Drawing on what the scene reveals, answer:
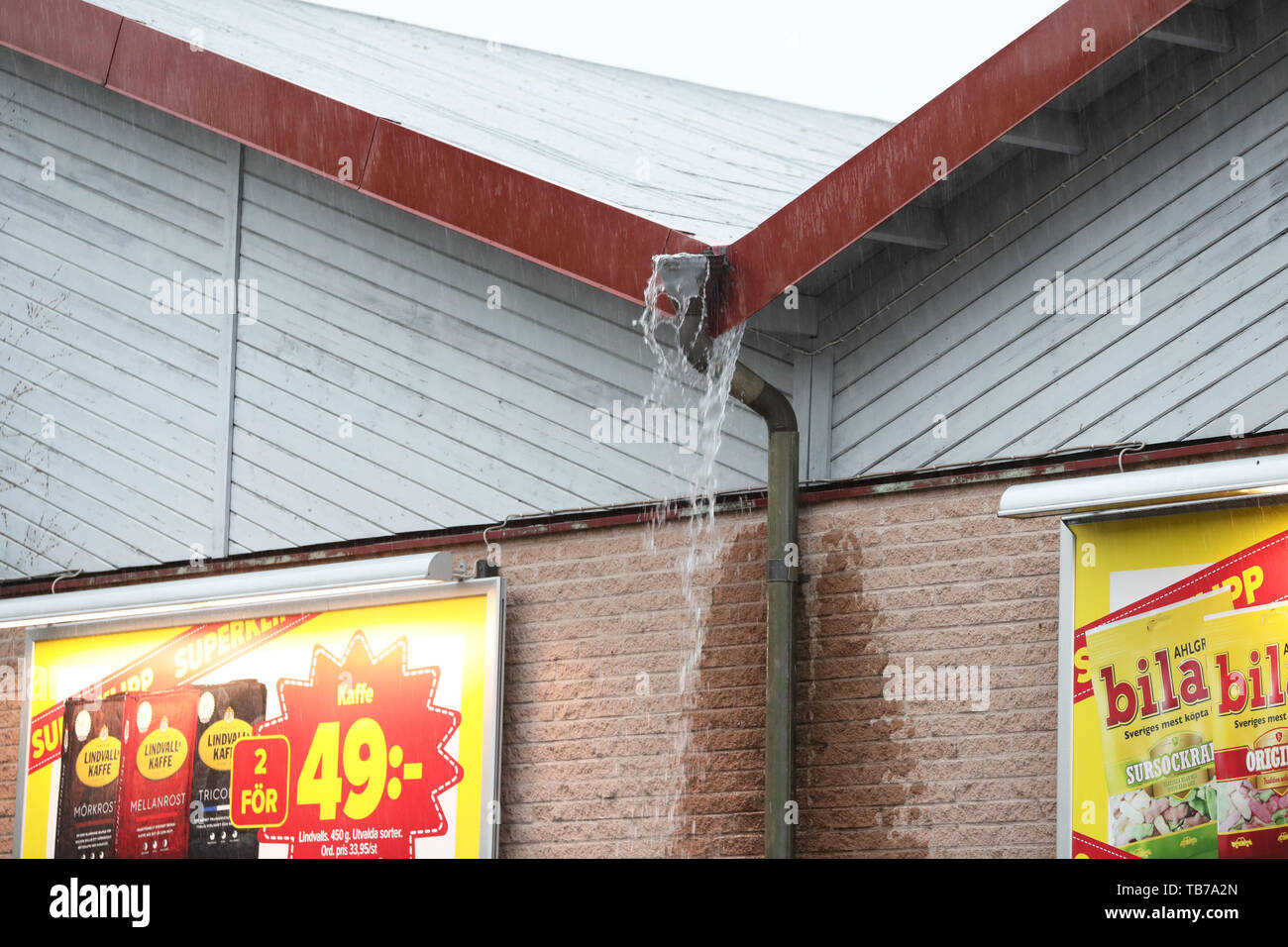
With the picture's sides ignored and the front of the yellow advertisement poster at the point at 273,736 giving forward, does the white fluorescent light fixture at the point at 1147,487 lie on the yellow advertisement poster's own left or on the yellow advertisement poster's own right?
on the yellow advertisement poster's own left

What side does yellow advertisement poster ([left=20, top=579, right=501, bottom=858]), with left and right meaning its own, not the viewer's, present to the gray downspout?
left

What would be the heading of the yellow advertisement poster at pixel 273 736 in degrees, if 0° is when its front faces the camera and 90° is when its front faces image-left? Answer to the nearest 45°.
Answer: approximately 45°
